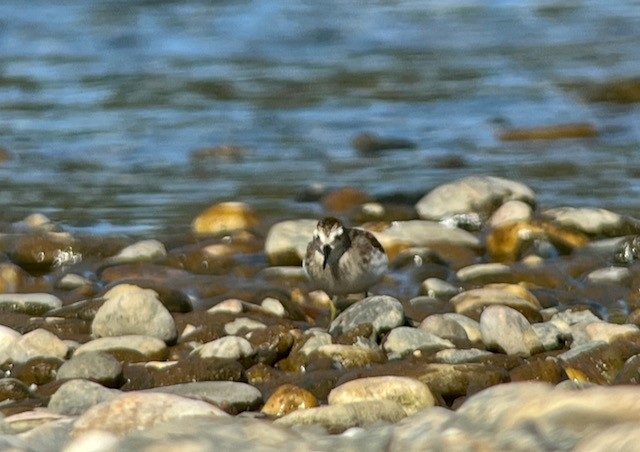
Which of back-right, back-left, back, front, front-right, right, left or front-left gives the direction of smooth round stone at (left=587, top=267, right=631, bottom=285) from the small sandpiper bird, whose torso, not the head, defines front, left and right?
back-left

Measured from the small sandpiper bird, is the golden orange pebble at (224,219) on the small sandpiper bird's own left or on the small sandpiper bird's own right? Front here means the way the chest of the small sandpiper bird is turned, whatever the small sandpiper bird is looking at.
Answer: on the small sandpiper bird's own right

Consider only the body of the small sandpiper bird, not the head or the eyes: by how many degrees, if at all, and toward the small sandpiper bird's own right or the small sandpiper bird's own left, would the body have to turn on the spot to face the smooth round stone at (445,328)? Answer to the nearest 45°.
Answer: approximately 90° to the small sandpiper bird's own left

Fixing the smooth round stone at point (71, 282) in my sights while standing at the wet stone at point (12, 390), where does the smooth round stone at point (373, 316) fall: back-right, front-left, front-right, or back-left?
front-right

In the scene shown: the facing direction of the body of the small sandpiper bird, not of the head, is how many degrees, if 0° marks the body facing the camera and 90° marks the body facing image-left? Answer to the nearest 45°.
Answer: approximately 45°

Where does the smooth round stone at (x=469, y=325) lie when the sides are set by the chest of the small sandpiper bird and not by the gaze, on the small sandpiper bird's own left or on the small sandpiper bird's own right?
on the small sandpiper bird's own left

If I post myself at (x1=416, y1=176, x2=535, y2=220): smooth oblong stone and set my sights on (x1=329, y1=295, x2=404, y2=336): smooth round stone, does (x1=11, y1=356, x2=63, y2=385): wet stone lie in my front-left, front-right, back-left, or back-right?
front-right

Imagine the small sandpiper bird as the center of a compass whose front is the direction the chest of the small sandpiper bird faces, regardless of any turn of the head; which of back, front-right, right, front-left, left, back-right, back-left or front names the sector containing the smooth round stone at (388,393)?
front-left

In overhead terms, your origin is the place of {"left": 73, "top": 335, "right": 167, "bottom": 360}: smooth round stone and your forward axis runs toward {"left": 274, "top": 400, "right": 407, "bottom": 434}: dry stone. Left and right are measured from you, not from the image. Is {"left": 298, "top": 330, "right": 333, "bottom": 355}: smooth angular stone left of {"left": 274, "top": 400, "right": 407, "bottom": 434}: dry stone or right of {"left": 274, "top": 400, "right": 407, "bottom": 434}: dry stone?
left

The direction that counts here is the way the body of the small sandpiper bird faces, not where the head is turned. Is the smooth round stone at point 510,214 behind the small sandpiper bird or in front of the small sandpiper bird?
behind

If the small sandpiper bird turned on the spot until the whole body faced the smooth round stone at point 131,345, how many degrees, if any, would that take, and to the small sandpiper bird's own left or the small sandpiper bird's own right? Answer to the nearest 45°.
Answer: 0° — it already faces it

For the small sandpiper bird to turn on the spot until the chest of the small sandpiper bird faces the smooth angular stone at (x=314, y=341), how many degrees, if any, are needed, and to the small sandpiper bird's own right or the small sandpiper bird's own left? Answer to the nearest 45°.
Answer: approximately 45° to the small sandpiper bird's own left

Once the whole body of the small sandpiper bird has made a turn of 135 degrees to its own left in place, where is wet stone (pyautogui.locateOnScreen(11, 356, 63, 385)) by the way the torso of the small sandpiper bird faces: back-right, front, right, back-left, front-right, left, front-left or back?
back-right

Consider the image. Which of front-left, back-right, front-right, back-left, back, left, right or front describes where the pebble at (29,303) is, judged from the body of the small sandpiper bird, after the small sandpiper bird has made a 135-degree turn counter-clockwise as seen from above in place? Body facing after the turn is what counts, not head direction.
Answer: back

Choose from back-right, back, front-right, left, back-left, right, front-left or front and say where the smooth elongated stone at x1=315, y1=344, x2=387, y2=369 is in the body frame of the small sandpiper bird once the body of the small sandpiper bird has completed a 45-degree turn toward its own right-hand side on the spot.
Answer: left

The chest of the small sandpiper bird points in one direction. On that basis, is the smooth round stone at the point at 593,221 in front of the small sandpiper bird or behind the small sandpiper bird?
behind
